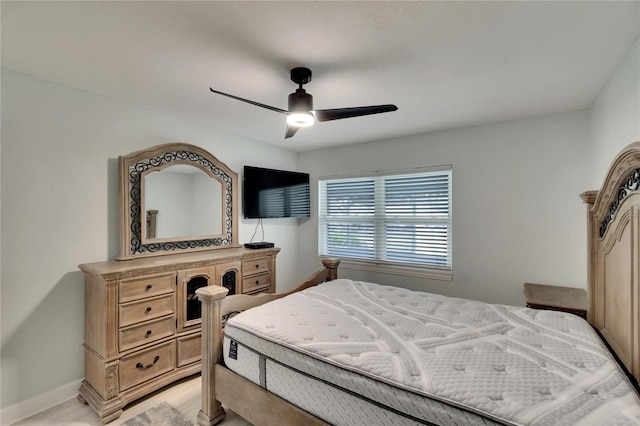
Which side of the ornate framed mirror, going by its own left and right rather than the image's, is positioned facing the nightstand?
front

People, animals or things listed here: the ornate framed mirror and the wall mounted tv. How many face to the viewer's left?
0

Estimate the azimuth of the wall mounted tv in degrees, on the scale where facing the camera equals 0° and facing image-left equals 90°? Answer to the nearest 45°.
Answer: approximately 315°

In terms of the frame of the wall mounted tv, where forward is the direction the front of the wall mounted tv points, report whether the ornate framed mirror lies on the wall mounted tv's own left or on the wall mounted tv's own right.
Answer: on the wall mounted tv's own right

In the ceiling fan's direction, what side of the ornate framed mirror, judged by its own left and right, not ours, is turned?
front

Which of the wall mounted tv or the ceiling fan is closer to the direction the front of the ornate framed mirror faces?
the ceiling fan

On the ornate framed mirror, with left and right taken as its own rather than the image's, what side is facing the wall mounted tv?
left

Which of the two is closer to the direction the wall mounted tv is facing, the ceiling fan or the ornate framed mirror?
the ceiling fan

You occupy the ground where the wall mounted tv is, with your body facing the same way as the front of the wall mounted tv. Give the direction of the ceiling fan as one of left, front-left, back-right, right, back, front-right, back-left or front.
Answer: front-right

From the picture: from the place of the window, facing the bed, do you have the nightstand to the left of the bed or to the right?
left
